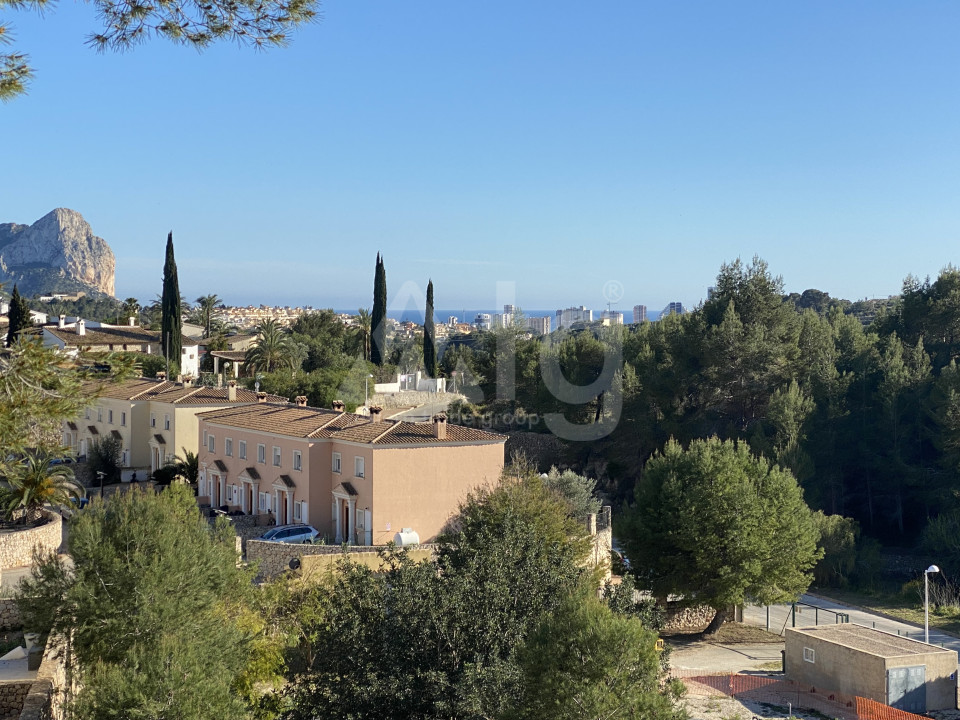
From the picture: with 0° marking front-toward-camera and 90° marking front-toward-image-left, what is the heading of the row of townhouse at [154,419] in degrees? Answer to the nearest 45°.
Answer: approximately 45°

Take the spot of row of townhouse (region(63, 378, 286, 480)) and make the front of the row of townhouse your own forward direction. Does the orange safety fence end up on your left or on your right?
on your left

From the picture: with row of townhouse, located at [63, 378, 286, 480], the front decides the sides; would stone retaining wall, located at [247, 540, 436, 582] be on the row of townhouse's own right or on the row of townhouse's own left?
on the row of townhouse's own left

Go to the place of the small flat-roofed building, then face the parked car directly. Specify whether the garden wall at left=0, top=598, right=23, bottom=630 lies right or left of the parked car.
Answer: left

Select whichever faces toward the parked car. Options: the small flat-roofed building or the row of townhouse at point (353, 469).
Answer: the row of townhouse

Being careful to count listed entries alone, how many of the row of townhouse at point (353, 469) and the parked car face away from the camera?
0

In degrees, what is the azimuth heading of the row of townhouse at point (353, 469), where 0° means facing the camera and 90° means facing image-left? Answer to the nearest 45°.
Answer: approximately 45°

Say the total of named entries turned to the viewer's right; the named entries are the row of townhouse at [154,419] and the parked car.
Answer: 0

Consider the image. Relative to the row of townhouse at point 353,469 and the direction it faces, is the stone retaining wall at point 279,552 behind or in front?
in front
